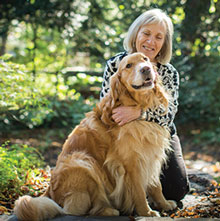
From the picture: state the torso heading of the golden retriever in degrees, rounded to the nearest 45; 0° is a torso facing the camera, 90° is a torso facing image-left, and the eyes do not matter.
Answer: approximately 315°

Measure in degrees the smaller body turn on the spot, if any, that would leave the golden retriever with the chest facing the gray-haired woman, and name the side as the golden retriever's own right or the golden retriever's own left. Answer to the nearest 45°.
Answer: approximately 90° to the golden retriever's own left

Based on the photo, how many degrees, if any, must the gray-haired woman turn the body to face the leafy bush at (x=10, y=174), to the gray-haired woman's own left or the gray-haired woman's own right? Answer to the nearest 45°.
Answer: approximately 90° to the gray-haired woman's own right

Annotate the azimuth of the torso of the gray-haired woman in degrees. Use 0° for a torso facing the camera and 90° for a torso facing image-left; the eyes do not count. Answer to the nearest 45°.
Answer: approximately 0°

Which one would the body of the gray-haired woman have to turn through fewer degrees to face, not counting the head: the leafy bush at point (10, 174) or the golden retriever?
the golden retriever
